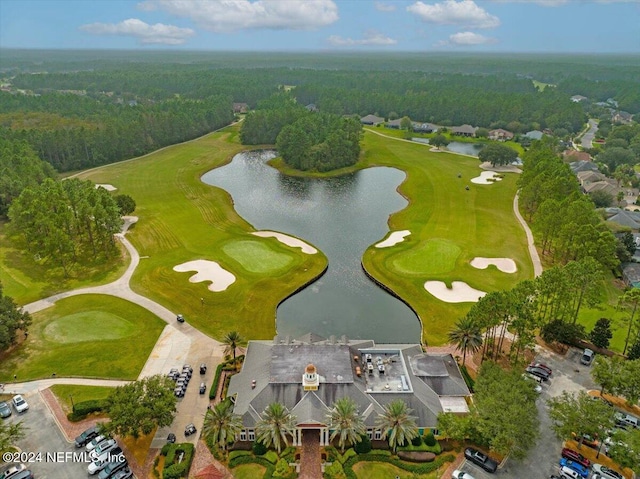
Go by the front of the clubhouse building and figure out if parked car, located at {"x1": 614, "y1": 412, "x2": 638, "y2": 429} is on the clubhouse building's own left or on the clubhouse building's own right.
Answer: on the clubhouse building's own left

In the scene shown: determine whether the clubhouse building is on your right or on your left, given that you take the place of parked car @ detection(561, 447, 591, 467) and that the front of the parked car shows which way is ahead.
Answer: on your right

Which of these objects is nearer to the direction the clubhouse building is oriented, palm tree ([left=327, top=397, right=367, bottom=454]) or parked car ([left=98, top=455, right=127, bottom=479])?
the palm tree

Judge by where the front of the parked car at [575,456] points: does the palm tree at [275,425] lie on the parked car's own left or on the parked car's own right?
on the parked car's own right

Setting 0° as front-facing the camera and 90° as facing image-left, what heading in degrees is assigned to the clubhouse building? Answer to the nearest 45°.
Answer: approximately 0°

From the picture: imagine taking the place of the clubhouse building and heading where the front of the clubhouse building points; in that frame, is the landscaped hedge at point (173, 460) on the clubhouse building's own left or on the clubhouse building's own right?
on the clubhouse building's own right

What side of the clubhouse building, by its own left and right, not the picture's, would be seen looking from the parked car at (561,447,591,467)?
left

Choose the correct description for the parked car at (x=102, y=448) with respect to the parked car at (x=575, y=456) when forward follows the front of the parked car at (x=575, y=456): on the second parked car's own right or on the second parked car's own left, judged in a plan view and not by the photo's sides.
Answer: on the second parked car's own right
